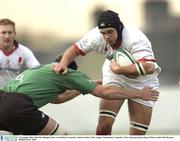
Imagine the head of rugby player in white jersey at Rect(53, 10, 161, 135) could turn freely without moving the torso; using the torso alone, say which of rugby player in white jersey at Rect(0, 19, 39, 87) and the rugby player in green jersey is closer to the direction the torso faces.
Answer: the rugby player in green jersey

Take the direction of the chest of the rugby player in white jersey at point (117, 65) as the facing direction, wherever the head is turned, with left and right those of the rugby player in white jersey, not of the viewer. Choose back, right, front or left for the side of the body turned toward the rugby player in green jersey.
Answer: right

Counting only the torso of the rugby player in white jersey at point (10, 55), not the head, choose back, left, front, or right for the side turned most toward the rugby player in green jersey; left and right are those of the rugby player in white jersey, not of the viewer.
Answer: front

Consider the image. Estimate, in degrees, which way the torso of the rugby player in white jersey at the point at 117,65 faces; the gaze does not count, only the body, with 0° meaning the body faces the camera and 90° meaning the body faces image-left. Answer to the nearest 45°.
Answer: approximately 45°

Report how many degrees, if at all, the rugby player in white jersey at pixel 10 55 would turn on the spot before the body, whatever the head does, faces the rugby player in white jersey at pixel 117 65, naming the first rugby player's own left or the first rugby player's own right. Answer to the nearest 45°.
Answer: approximately 45° to the first rugby player's own left
